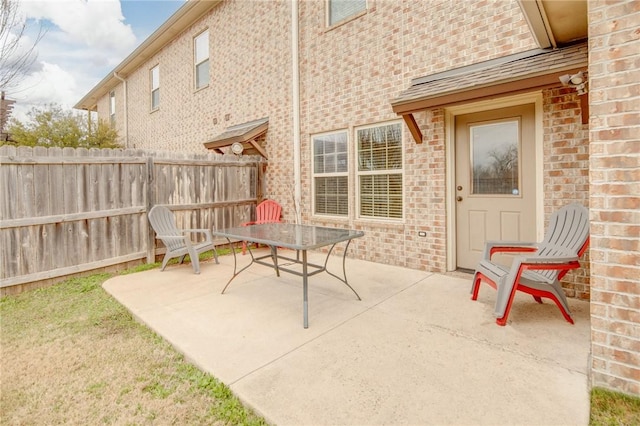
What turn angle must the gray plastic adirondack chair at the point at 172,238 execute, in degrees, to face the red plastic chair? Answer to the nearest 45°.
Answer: approximately 90° to its left

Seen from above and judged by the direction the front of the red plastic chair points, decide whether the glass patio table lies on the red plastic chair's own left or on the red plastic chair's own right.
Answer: on the red plastic chair's own left

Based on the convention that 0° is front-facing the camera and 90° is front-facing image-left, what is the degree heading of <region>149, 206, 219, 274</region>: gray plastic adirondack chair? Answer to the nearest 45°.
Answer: approximately 315°

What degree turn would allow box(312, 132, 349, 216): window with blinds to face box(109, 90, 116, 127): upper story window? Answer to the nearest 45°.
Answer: approximately 90° to its right

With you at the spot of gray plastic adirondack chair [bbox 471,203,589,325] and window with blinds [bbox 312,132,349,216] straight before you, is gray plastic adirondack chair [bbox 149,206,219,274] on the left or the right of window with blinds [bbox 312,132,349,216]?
left

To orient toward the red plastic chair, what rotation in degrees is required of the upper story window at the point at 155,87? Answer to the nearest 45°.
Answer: approximately 45° to its left

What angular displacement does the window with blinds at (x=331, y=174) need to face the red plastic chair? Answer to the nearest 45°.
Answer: approximately 45° to its right

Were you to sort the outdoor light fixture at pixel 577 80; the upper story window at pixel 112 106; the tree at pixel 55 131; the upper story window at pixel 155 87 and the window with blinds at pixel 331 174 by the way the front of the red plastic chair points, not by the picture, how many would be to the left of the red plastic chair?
2

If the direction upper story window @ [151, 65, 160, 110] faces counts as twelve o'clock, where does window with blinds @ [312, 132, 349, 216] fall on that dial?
The window with blinds is roughly at 10 o'clock from the upper story window.

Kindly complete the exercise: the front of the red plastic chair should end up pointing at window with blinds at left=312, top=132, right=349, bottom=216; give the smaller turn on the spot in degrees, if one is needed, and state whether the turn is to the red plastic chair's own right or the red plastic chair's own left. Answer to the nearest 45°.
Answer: approximately 90° to the red plastic chair's own left
